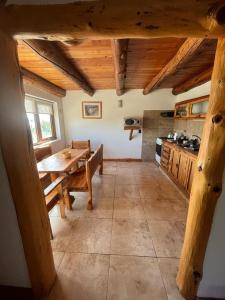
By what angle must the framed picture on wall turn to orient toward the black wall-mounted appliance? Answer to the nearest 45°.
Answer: approximately 90° to its left

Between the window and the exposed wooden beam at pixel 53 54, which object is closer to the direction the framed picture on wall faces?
the exposed wooden beam

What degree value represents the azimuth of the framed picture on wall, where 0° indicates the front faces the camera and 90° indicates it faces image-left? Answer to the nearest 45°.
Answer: approximately 0°

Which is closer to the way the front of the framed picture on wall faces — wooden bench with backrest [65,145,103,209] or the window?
the wooden bench with backrest

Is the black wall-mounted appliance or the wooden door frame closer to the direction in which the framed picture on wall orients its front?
the wooden door frame

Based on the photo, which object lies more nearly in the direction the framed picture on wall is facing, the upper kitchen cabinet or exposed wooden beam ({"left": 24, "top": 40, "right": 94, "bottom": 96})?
the exposed wooden beam

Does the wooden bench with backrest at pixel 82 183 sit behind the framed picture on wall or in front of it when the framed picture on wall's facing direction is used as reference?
in front

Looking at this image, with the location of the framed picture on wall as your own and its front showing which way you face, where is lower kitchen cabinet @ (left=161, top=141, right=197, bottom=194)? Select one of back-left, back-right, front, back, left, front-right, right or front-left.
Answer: front-left

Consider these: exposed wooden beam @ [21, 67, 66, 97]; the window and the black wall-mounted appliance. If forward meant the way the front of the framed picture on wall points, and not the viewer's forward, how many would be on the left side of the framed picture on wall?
1

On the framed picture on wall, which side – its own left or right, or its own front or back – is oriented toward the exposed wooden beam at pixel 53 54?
front

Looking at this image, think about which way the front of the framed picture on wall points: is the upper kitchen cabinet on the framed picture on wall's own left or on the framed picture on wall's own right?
on the framed picture on wall's own left

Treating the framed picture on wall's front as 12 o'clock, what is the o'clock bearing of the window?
The window is roughly at 2 o'clock from the framed picture on wall.

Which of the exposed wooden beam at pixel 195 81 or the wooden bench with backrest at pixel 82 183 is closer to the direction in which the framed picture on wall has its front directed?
the wooden bench with backrest

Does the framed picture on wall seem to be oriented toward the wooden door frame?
yes

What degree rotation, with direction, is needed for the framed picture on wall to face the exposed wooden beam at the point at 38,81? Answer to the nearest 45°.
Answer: approximately 45° to its right
